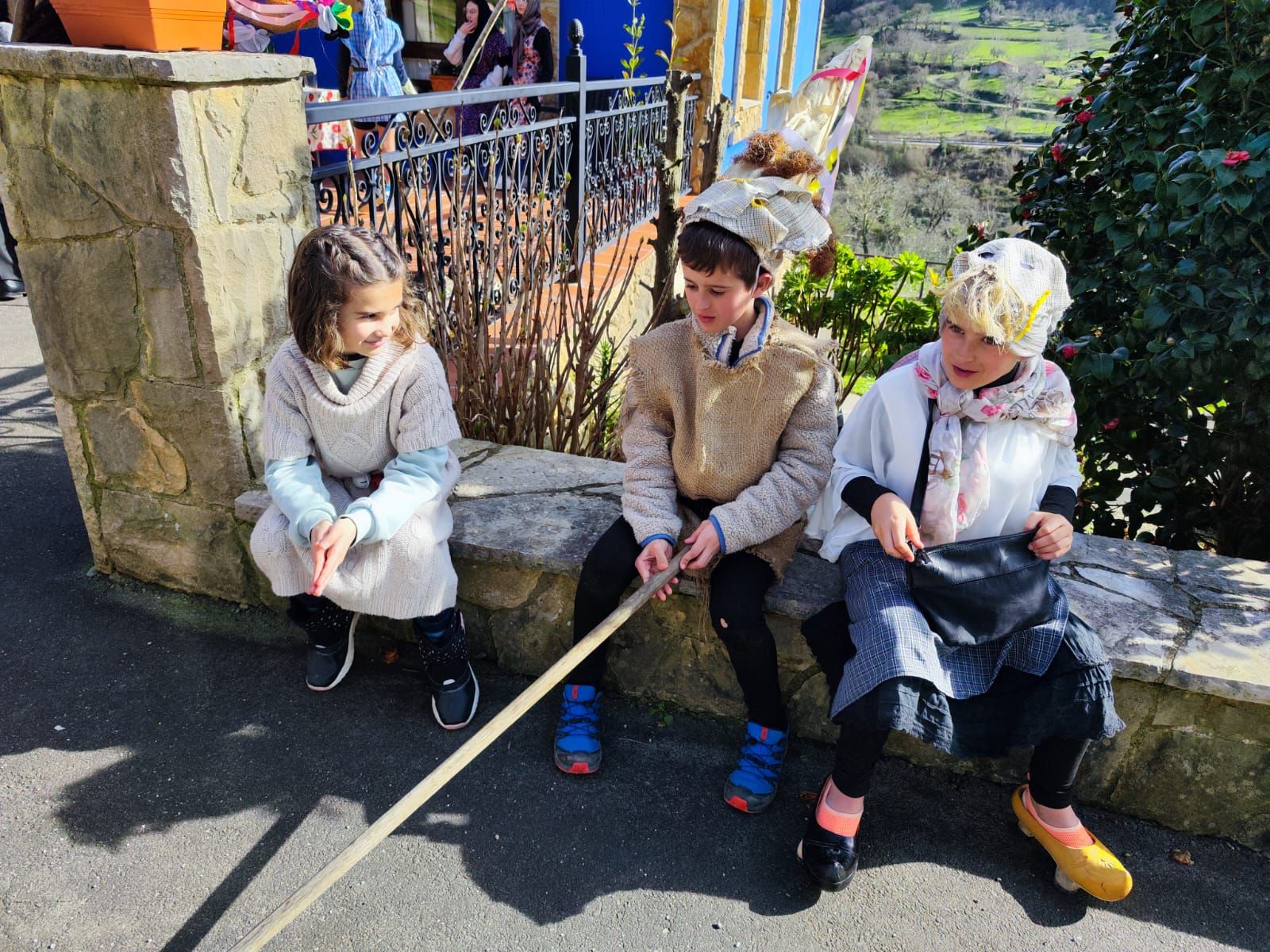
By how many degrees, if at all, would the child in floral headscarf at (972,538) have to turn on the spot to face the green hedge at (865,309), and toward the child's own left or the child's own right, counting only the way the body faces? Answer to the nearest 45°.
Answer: approximately 180°

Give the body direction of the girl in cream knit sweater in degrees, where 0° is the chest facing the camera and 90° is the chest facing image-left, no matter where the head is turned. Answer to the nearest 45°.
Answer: approximately 0°

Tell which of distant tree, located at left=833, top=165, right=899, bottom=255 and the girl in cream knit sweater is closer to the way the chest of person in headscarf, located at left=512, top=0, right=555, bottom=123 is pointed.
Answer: the girl in cream knit sweater

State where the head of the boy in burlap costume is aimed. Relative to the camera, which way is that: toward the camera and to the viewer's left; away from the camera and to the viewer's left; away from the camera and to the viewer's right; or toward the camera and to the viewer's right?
toward the camera and to the viewer's left

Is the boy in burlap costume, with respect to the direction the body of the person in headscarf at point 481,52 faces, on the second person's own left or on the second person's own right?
on the second person's own left

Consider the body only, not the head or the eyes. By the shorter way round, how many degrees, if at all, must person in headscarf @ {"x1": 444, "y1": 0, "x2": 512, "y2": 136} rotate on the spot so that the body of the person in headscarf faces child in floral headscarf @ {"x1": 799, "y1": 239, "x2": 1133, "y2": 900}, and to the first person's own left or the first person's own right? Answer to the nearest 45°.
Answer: approximately 45° to the first person's own left

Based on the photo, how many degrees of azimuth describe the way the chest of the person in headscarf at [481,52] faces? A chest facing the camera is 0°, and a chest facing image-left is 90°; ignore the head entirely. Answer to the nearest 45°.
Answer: approximately 45°

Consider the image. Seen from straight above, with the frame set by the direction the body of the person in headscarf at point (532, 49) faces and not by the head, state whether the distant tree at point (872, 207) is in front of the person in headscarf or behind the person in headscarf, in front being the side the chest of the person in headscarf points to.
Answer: behind

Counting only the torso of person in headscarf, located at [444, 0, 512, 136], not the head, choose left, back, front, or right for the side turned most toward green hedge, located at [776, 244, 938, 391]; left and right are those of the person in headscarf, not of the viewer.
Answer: left

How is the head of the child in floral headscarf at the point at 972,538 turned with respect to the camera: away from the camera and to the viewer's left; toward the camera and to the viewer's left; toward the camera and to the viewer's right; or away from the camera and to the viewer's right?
toward the camera and to the viewer's left

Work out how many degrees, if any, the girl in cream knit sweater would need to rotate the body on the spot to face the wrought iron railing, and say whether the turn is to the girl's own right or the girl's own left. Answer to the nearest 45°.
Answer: approximately 180°
